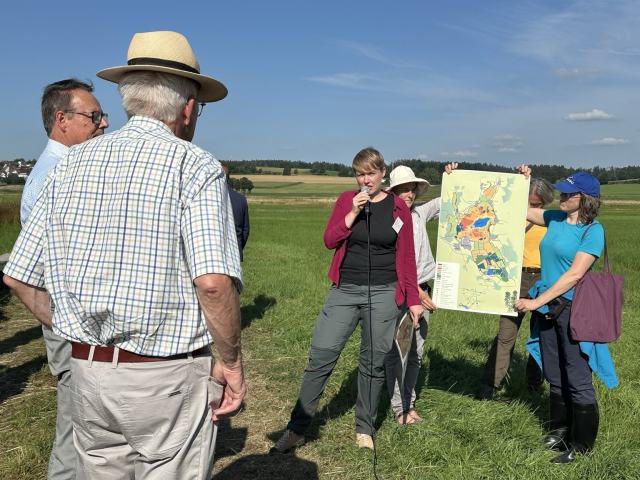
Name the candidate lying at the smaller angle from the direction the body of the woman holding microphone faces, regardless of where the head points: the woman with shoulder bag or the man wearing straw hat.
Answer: the man wearing straw hat

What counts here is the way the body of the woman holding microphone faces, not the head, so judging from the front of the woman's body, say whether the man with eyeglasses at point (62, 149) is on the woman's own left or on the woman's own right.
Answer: on the woman's own right

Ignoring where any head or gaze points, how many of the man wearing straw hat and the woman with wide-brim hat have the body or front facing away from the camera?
1

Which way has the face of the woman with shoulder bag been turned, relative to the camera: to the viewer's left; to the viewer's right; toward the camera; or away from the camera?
to the viewer's left

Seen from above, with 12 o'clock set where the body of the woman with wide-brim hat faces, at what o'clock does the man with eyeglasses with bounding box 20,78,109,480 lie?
The man with eyeglasses is roughly at 2 o'clock from the woman with wide-brim hat.

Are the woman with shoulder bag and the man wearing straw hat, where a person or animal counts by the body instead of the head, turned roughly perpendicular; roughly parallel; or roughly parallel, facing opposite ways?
roughly perpendicular

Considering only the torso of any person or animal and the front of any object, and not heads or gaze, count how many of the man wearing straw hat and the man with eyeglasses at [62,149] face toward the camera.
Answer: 0

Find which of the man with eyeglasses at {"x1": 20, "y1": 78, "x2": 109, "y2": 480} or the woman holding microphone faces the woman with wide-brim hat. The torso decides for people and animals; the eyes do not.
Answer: the man with eyeglasses

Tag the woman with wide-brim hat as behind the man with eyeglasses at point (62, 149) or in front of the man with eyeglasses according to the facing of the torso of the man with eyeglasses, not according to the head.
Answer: in front

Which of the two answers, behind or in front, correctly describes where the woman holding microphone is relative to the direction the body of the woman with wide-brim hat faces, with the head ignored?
in front

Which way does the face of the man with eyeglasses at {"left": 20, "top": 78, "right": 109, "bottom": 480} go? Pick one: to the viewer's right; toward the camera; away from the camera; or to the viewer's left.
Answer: to the viewer's right

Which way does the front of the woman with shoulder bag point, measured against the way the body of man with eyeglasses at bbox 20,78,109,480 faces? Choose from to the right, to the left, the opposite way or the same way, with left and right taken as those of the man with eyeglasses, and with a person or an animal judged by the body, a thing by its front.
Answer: the opposite way

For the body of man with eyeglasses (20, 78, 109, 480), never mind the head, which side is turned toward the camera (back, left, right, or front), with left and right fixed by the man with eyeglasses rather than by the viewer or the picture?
right

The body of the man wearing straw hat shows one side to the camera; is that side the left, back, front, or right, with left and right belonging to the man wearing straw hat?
back

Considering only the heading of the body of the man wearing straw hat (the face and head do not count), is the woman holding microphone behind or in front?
in front
